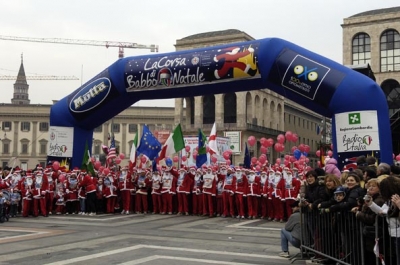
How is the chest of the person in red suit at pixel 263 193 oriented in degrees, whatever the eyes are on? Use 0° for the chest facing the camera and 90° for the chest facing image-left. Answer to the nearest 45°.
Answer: approximately 0°

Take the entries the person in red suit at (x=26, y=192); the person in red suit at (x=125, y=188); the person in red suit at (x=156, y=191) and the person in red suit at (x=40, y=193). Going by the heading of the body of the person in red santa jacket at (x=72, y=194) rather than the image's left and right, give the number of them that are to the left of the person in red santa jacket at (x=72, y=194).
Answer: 2

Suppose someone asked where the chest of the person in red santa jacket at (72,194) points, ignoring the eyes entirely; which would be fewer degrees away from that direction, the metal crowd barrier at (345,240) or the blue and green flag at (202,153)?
the metal crowd barrier

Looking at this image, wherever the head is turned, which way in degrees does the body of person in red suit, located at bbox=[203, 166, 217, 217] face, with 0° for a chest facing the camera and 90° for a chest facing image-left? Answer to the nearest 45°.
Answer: approximately 0°

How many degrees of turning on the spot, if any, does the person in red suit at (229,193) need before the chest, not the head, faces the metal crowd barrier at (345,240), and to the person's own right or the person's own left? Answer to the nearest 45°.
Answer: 0° — they already face it
